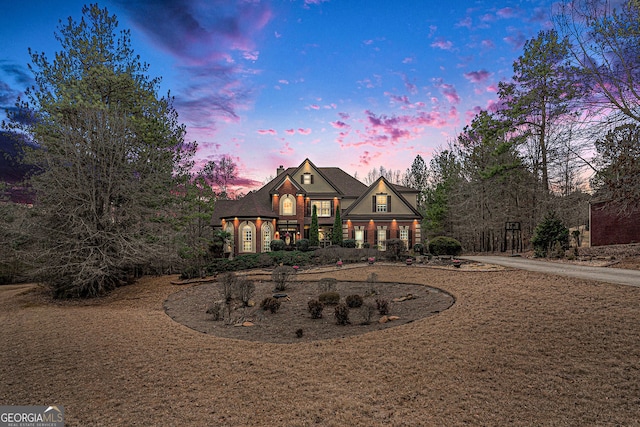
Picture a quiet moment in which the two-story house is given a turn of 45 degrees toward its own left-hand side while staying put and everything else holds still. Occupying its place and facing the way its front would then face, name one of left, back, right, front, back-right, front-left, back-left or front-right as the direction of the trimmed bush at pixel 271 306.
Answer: front-right

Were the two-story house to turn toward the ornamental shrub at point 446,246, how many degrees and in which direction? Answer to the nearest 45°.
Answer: approximately 45° to its left

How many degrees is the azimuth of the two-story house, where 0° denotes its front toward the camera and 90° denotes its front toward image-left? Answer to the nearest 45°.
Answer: approximately 0°

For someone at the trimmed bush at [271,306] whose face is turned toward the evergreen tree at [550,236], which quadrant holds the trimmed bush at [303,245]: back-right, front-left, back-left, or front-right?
front-left

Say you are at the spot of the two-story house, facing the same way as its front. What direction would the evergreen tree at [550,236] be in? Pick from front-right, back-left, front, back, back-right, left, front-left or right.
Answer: front-left

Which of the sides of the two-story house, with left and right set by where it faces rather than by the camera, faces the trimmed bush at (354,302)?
front

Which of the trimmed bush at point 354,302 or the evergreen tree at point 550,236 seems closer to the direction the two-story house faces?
the trimmed bush

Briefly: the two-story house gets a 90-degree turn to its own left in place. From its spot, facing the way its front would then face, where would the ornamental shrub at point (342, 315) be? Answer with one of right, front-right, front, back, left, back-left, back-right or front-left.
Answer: right

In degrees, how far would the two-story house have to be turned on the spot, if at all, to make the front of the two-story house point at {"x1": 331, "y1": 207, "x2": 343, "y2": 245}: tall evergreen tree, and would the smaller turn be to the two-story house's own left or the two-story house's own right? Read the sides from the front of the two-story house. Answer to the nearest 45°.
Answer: approximately 45° to the two-story house's own left

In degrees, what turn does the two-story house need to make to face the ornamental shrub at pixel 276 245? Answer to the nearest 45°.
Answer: approximately 45° to its right

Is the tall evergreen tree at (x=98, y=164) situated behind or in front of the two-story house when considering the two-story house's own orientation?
in front

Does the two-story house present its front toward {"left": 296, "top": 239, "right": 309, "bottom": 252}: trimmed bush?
yes

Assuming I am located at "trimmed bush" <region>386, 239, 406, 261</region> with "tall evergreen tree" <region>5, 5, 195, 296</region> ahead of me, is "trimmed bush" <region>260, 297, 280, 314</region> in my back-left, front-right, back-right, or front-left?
front-left

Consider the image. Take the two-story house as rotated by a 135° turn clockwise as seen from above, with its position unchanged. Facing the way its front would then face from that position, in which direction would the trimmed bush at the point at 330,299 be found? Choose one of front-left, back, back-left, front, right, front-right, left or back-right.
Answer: back-left

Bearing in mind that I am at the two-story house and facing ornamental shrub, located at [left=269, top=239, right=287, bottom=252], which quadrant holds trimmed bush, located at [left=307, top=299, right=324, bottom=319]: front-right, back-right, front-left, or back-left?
front-left

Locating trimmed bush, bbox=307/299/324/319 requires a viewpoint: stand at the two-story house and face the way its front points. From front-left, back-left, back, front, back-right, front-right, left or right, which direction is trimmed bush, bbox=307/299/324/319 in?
front
